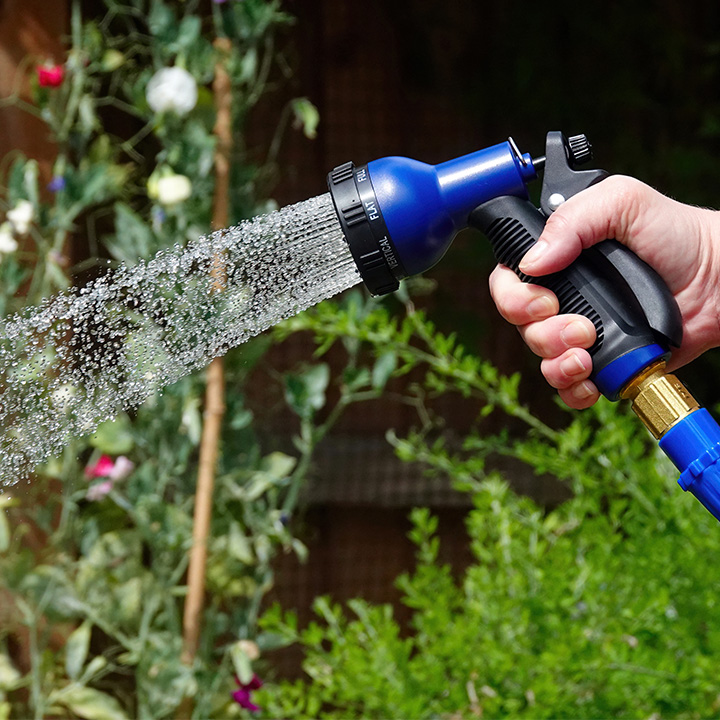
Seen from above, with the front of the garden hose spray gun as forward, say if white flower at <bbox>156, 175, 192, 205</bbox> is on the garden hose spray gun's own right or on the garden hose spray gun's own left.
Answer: on the garden hose spray gun's own right

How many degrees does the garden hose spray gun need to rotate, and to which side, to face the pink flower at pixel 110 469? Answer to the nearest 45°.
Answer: approximately 45° to its right

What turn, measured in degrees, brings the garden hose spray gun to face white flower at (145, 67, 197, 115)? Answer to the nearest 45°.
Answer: approximately 45° to its right

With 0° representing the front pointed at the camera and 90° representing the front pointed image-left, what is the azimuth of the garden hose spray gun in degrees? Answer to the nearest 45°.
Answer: approximately 90°

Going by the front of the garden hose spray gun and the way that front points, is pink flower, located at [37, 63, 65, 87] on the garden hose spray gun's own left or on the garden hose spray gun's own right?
on the garden hose spray gun's own right

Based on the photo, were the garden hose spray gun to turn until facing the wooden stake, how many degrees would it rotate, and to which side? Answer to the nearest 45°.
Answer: approximately 45° to its right

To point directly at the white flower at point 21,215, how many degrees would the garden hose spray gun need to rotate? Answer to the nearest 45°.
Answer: approximately 45° to its right
